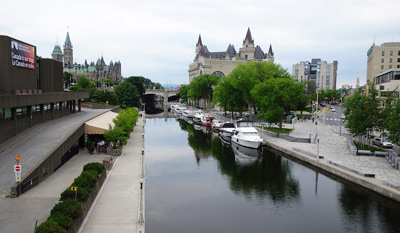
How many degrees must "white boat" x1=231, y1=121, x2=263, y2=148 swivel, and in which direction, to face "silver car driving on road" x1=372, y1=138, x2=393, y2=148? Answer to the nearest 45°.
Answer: approximately 45° to its left

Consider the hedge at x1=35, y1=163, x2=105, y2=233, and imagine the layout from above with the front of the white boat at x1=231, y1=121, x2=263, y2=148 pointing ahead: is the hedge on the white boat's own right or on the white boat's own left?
on the white boat's own right

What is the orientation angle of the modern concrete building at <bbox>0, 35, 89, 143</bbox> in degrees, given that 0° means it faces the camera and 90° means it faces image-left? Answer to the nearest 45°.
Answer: approximately 315°

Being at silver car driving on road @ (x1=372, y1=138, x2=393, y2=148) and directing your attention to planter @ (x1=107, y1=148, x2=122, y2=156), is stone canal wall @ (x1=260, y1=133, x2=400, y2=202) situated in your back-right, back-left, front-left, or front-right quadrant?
front-left

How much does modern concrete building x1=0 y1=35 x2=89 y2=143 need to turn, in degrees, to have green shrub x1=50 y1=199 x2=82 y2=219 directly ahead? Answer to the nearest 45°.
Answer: approximately 45° to its right

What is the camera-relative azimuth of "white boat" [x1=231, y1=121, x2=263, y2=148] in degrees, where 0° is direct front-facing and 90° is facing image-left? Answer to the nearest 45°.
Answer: approximately 315°

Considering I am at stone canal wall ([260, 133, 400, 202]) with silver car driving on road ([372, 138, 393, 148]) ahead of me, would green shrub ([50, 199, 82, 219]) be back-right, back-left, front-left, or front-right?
back-left
